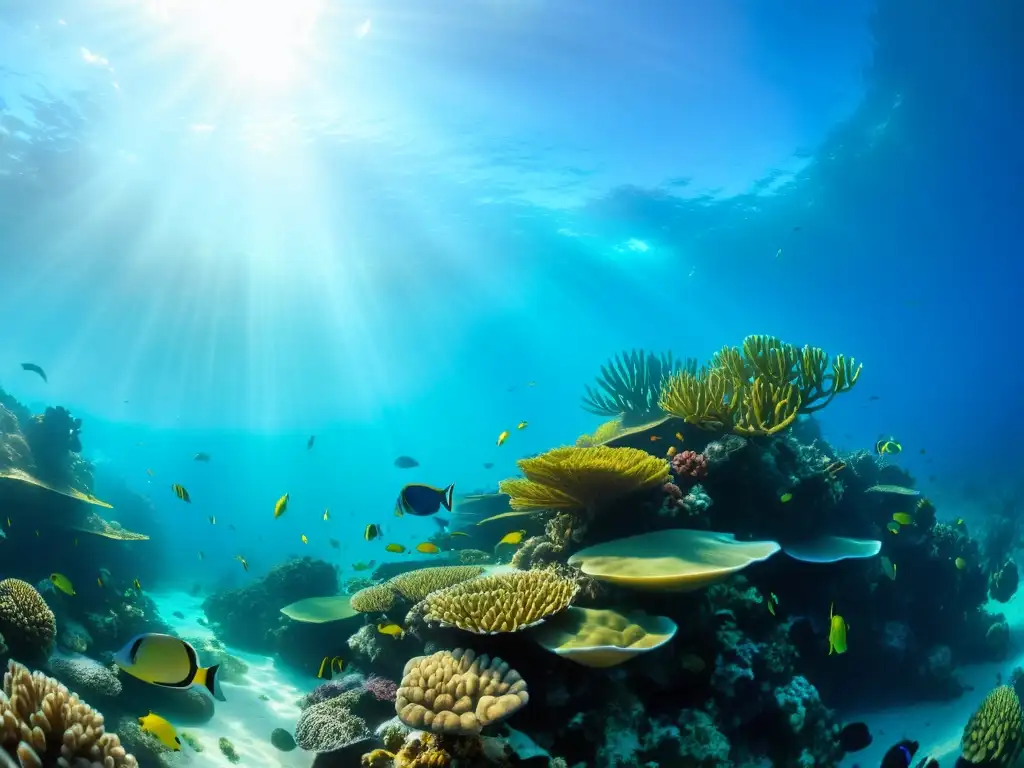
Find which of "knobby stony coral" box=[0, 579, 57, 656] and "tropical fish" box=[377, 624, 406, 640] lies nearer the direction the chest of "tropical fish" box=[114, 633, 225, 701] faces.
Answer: the knobby stony coral

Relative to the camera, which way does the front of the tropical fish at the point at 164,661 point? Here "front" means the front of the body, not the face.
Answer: to the viewer's left

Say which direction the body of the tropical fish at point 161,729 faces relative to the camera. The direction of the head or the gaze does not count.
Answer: to the viewer's left

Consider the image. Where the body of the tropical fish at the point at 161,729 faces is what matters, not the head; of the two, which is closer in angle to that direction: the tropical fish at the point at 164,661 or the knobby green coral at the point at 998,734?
the tropical fish

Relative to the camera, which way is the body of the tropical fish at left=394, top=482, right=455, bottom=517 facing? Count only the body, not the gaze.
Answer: to the viewer's left

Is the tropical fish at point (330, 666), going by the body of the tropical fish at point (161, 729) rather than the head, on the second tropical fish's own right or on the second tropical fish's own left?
on the second tropical fish's own right

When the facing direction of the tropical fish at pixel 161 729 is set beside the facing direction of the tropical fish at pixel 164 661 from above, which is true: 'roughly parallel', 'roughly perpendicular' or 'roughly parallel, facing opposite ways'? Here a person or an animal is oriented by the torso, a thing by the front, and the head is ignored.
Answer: roughly parallel

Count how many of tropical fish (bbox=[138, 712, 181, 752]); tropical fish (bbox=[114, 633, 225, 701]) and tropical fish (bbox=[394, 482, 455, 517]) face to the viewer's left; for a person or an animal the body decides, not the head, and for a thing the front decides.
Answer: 3

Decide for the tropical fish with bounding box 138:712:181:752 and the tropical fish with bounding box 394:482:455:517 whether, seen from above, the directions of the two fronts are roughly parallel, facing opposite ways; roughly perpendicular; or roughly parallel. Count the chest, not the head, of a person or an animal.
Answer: roughly parallel
